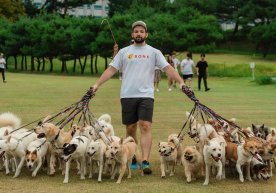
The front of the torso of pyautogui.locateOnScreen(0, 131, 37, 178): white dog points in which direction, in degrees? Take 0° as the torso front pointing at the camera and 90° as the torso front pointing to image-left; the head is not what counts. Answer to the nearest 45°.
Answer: approximately 45°

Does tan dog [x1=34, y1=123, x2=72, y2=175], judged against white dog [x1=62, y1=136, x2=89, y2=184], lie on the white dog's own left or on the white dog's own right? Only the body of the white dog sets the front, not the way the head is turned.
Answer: on the white dog's own right

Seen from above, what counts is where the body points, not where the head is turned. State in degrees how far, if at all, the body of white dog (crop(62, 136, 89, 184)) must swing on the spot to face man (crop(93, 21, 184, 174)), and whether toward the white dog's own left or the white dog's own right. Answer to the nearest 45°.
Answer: approximately 180°

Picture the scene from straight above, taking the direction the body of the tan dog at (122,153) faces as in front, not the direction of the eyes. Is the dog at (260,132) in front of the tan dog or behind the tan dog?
behind

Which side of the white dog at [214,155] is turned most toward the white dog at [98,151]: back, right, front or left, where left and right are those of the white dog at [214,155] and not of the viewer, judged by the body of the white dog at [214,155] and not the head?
right

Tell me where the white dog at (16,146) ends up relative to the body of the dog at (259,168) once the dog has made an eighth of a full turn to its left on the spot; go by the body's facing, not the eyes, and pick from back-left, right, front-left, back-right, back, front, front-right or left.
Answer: back

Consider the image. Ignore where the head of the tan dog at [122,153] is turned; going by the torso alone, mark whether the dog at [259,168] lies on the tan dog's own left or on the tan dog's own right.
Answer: on the tan dog's own left

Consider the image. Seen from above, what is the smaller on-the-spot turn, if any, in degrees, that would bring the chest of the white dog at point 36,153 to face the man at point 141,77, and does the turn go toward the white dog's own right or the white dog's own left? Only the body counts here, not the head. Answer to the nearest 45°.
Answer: approximately 135° to the white dog's own left

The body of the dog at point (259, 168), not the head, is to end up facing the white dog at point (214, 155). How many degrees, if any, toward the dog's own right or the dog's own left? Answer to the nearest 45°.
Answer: approximately 90° to the dog's own right

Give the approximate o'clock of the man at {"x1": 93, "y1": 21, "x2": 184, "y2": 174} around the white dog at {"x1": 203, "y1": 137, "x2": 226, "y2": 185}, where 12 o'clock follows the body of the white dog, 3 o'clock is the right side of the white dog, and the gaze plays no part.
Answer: The man is roughly at 4 o'clock from the white dog.

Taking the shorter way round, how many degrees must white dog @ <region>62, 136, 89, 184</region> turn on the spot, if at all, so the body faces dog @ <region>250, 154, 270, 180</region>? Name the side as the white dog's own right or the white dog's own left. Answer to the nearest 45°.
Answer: approximately 135° to the white dog's own left

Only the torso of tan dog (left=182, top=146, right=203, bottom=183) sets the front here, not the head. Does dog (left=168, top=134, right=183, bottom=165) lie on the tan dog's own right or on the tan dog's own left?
on the tan dog's own right

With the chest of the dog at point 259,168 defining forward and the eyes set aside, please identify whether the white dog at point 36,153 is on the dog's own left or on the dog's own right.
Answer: on the dog's own right
